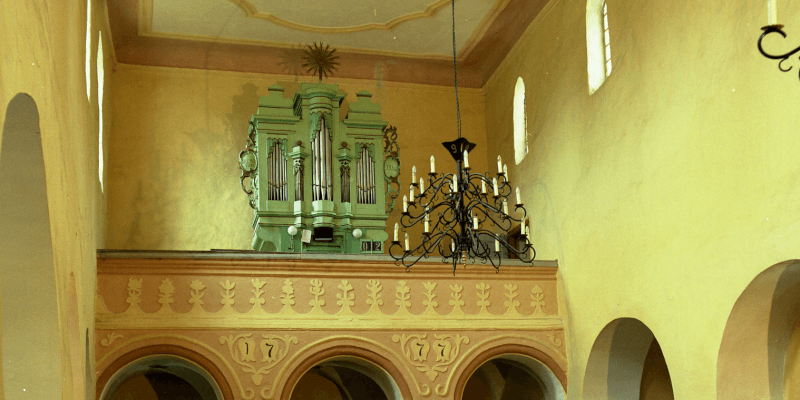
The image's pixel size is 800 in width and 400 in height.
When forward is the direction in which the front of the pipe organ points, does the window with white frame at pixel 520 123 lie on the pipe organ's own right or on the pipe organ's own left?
on the pipe organ's own left

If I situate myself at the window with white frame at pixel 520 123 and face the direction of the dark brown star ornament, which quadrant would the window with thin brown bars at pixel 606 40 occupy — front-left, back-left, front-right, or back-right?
back-left

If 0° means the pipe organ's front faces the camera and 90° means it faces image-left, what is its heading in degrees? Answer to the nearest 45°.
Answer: approximately 0°

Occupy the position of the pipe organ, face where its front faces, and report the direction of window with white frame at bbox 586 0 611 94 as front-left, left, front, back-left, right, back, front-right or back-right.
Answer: front-left

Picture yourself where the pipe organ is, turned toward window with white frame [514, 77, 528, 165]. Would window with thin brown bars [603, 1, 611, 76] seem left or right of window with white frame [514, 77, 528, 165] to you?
right
